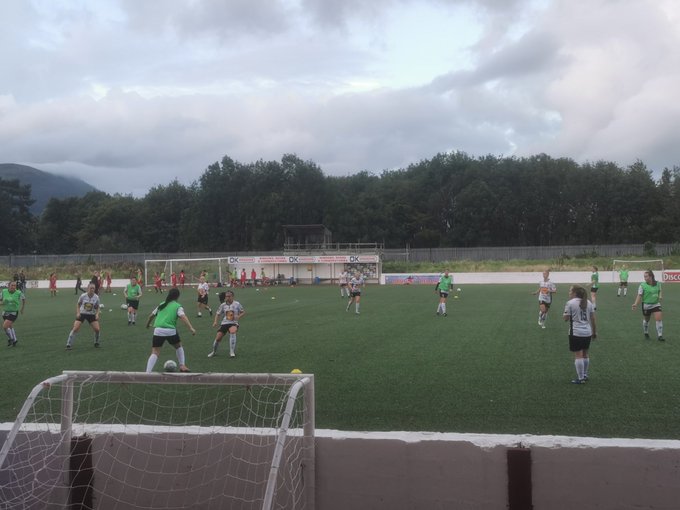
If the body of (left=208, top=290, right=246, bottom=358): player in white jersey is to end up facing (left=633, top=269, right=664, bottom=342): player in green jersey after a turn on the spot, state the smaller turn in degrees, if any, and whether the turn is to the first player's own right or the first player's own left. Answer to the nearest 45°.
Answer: approximately 90° to the first player's own left

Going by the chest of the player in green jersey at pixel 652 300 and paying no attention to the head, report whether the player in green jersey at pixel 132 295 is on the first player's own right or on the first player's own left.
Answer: on the first player's own right

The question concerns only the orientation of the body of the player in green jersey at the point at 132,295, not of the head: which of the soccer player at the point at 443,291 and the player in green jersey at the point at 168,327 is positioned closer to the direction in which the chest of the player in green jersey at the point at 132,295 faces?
the player in green jersey

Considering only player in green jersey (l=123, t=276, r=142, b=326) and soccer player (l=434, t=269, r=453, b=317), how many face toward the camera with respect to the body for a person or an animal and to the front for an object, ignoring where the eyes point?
2

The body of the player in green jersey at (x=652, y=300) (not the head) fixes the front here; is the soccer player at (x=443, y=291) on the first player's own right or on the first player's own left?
on the first player's own right

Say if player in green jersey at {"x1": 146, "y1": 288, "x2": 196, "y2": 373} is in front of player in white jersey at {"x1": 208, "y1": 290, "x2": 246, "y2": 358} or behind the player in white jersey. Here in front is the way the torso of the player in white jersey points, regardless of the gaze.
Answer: in front

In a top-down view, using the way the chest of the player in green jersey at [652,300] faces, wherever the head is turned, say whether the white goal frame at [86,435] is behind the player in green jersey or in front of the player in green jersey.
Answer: in front

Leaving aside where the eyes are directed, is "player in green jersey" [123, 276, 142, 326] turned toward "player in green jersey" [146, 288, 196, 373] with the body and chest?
yes

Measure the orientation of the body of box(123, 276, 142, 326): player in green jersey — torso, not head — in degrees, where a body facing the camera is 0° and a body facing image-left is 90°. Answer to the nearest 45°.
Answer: approximately 0°
